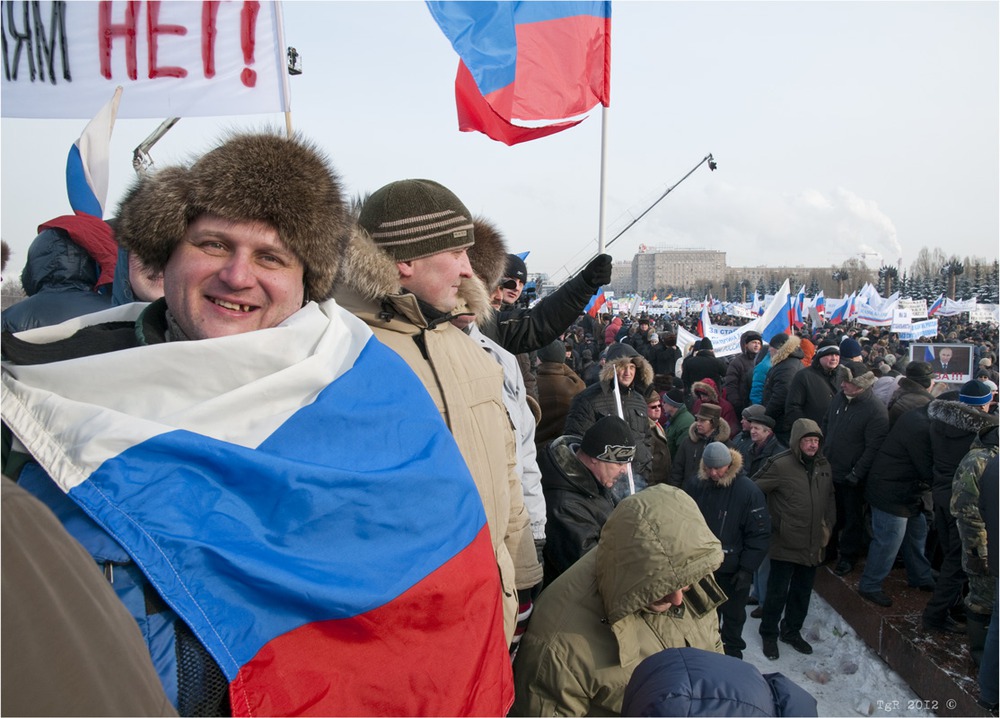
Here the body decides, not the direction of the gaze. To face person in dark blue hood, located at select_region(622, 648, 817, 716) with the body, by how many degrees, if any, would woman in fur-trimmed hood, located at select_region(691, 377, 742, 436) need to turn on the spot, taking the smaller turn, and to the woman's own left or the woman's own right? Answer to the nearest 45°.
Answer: approximately 45° to the woman's own left

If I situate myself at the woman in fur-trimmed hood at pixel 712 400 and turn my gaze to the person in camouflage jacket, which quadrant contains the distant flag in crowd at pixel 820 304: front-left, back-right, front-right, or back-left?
back-left

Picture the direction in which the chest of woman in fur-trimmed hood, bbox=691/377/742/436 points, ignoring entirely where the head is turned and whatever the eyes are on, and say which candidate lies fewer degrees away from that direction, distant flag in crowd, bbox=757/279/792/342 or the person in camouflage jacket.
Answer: the person in camouflage jacket

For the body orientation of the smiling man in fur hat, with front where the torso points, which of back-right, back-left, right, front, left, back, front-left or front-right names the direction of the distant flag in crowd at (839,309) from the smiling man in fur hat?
back-left

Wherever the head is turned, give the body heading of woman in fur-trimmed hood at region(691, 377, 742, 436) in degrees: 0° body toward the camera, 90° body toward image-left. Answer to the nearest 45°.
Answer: approximately 45°

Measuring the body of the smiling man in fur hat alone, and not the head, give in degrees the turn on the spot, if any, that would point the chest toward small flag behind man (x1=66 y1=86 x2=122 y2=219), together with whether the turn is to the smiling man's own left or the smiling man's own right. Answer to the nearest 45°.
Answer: approximately 180°

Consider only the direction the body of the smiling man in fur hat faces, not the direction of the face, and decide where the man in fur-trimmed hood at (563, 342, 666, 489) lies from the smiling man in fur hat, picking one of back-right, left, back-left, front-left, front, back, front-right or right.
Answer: back-left

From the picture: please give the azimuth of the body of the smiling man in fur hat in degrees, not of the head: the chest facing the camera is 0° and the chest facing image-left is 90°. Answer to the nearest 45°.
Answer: approximately 0°

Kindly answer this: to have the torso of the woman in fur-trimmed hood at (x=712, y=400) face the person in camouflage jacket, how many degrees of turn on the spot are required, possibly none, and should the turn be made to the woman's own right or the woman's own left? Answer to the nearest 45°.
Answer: approximately 90° to the woman's own left
